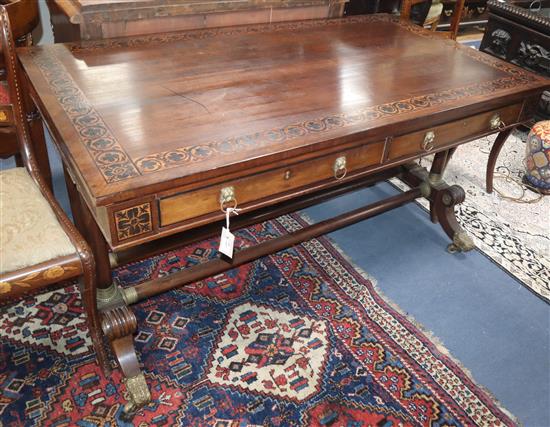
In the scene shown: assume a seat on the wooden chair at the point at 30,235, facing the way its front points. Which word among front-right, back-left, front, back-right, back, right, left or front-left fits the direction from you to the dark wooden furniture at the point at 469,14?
left

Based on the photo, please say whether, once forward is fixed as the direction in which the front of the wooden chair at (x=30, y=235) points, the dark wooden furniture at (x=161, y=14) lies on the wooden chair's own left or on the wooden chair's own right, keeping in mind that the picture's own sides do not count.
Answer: on the wooden chair's own left

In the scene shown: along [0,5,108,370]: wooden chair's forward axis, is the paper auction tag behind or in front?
in front

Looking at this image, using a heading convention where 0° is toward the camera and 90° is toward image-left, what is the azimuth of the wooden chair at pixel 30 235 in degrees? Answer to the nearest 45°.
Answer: approximately 315°
